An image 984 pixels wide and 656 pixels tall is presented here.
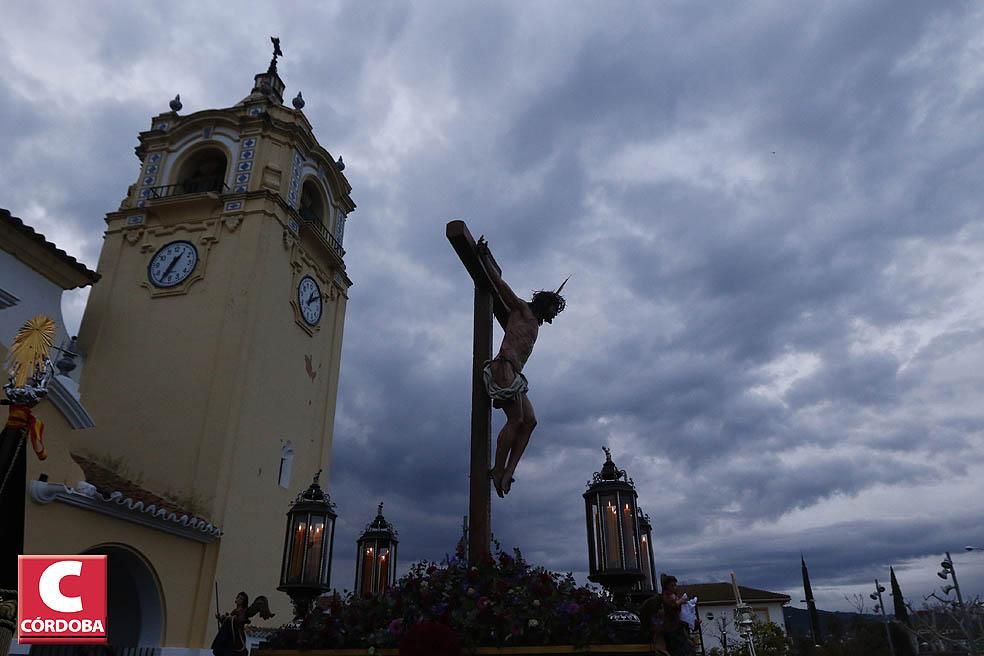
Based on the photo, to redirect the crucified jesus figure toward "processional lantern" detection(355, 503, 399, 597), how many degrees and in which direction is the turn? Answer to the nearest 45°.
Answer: approximately 135° to its left

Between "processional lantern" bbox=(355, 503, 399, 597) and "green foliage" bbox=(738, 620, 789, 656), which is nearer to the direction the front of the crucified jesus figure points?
the green foliage

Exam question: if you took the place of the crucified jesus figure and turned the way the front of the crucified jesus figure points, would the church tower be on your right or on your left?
on your left

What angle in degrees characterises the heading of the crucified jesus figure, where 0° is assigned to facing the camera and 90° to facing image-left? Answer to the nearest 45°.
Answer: approximately 270°
